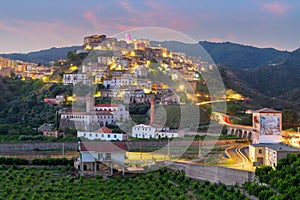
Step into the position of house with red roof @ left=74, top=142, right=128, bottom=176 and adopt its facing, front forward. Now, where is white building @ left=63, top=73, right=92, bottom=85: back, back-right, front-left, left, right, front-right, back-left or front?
back

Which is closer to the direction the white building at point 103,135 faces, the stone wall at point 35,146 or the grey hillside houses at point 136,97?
the stone wall

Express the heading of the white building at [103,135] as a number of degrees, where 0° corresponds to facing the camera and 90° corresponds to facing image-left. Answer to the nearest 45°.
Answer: approximately 0°

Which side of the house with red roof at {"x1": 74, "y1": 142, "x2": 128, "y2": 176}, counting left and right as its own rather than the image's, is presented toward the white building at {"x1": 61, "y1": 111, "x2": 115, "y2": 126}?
back

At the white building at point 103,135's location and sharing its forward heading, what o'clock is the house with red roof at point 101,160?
The house with red roof is roughly at 12 o'clock from the white building.

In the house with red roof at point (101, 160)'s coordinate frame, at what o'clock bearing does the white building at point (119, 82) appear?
The white building is roughly at 6 o'clock from the house with red roof.

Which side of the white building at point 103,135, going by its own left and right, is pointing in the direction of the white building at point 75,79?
back

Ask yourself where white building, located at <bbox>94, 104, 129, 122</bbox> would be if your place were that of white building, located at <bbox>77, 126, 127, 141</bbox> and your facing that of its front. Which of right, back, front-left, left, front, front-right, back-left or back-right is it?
back

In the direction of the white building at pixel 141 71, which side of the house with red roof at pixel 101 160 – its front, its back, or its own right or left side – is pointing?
back

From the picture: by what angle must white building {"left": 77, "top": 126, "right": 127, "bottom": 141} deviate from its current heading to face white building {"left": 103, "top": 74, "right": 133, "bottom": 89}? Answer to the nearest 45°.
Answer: approximately 180°

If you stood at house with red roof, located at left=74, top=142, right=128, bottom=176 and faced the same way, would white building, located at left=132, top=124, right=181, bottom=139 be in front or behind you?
behind

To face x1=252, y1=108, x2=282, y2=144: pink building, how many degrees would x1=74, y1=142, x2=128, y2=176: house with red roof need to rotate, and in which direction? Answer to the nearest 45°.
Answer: approximately 90° to its left

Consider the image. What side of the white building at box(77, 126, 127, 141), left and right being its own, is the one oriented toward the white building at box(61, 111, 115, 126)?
back

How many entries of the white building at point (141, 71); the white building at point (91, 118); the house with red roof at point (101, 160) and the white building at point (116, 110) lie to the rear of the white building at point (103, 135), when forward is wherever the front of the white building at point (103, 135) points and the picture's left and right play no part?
3

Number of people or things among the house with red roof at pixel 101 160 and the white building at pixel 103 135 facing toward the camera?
2
